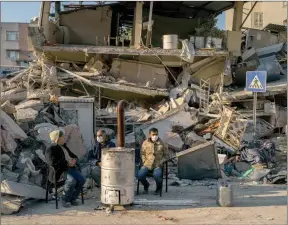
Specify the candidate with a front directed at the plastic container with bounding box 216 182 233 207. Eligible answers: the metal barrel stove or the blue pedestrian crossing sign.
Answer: the blue pedestrian crossing sign

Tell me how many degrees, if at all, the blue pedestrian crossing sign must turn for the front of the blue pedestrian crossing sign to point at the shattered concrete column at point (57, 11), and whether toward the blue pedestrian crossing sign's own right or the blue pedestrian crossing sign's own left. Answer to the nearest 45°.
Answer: approximately 135° to the blue pedestrian crossing sign's own right

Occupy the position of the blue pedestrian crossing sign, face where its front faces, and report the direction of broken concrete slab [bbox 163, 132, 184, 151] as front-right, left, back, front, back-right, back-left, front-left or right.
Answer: right

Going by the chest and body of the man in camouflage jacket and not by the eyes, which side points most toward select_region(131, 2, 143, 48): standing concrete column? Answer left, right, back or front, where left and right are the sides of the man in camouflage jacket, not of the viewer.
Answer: back

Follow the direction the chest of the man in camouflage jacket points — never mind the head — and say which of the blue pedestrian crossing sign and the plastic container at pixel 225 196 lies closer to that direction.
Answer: the plastic container
